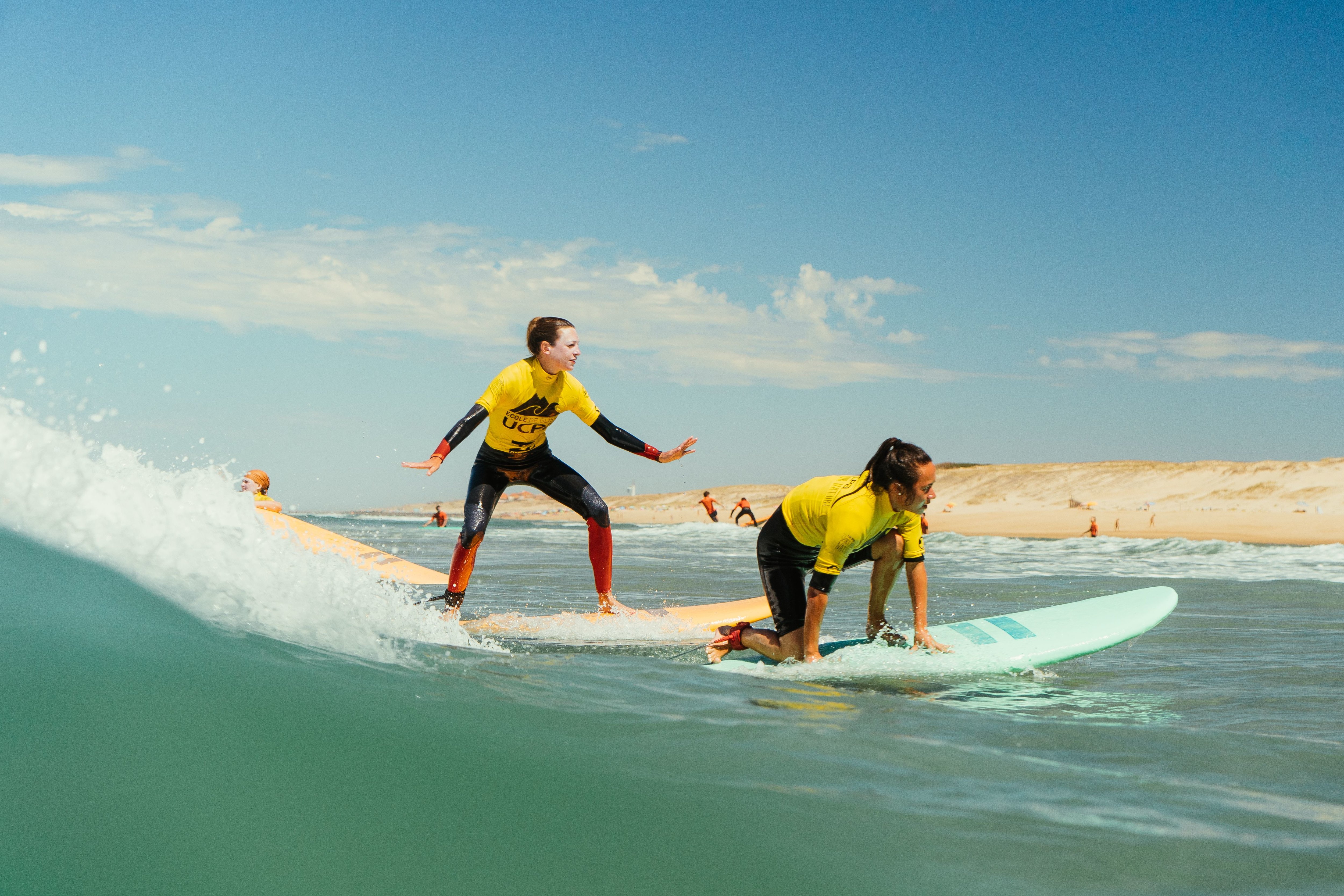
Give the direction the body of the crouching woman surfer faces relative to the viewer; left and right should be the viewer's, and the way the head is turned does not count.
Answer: facing to the right of the viewer

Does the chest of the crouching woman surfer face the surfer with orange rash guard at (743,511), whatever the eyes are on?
no

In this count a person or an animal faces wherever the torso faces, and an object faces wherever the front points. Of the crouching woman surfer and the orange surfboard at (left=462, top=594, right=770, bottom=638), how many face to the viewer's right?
2

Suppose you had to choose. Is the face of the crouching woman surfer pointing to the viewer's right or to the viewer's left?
to the viewer's right

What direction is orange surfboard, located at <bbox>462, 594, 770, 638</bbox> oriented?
to the viewer's right

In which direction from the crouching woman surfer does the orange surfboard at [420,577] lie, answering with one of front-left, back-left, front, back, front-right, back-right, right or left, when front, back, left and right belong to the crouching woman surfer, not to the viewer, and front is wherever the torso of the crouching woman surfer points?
back-left

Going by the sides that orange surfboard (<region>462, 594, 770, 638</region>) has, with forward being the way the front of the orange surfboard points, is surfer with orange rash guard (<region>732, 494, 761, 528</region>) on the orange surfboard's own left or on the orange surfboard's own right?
on the orange surfboard's own left

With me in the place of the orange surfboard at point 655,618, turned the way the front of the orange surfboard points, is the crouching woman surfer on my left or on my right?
on my right

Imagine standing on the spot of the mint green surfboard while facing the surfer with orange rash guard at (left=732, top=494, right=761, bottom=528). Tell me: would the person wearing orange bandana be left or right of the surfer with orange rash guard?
left

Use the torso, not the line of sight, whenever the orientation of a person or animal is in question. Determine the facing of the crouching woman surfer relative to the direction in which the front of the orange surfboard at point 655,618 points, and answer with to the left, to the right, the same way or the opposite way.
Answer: the same way

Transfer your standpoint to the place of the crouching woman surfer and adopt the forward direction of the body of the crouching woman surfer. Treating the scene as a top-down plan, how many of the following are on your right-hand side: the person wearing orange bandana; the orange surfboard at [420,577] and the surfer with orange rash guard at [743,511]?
0

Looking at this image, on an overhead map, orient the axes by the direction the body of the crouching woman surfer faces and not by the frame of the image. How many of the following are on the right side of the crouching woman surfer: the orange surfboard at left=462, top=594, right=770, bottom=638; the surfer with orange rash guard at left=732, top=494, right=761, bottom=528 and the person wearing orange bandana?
0

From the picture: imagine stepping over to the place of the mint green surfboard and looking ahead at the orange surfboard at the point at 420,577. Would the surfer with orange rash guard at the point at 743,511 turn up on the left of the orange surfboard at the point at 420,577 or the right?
right

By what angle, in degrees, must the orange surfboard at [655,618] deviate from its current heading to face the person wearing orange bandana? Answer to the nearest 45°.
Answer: approximately 135° to its left

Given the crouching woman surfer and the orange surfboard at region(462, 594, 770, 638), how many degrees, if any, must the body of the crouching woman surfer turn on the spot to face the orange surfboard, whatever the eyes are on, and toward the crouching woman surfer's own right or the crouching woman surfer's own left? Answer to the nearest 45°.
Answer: approximately 135° to the crouching woman surfer's own left
